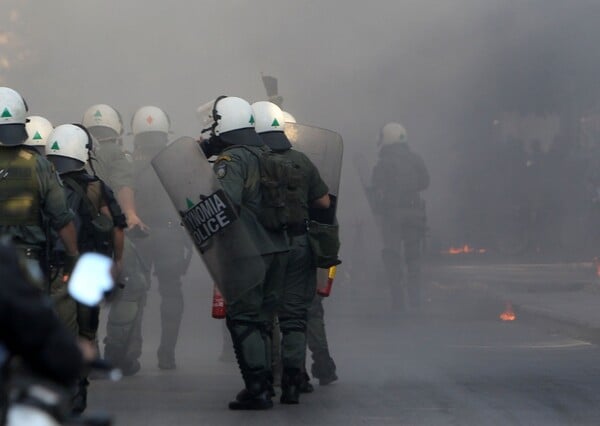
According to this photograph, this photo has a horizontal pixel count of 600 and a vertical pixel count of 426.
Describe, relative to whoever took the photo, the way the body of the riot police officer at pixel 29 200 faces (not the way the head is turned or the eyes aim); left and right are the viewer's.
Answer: facing away from the viewer

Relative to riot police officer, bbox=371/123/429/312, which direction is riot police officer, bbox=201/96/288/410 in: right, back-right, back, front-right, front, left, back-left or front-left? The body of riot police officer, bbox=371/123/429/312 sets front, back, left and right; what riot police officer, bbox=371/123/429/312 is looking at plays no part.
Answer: back

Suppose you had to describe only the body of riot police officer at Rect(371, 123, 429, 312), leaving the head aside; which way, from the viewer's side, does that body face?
away from the camera

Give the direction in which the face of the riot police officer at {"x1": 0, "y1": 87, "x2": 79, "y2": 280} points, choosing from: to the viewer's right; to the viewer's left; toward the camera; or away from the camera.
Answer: away from the camera

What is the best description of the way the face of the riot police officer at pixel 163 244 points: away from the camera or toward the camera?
away from the camera
